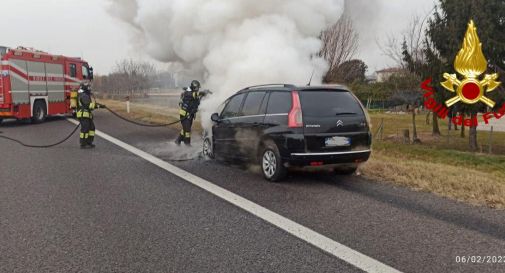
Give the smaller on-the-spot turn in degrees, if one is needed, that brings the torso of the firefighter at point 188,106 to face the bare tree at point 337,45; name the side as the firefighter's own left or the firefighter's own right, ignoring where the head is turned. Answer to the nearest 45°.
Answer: approximately 45° to the firefighter's own left

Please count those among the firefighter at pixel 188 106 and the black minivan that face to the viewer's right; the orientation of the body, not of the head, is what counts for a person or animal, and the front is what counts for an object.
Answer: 1

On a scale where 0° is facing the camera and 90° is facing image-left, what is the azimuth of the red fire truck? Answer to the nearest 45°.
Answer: approximately 225°

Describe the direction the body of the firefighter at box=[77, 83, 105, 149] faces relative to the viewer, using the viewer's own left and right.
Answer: facing to the right of the viewer

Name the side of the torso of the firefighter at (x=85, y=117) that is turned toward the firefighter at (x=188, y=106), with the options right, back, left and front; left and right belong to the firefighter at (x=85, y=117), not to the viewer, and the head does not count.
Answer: front

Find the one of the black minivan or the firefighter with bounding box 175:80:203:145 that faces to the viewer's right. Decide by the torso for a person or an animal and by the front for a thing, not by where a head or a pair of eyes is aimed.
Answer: the firefighter

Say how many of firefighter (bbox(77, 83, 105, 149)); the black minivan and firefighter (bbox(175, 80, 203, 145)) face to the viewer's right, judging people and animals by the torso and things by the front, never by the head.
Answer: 2

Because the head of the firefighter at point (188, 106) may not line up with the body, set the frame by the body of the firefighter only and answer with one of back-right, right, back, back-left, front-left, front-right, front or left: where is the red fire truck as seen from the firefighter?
back-left

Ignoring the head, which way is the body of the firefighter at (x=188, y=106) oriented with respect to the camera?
to the viewer's right

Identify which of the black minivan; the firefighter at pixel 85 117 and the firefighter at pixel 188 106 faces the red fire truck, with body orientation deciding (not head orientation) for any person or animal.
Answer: the black minivan

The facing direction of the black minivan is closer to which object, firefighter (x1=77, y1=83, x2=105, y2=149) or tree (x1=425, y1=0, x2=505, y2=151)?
the firefighter

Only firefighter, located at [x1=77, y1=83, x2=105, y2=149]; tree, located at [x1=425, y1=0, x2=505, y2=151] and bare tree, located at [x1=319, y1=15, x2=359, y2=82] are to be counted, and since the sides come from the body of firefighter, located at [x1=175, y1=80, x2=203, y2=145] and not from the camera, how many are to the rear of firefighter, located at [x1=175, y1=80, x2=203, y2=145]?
1

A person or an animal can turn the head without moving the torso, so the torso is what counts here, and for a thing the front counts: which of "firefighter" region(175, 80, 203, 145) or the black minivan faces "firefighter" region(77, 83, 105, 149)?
the black minivan

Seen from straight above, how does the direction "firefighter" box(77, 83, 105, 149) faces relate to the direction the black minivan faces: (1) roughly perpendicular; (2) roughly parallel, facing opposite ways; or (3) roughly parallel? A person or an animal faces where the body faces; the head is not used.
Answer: roughly perpendicular
